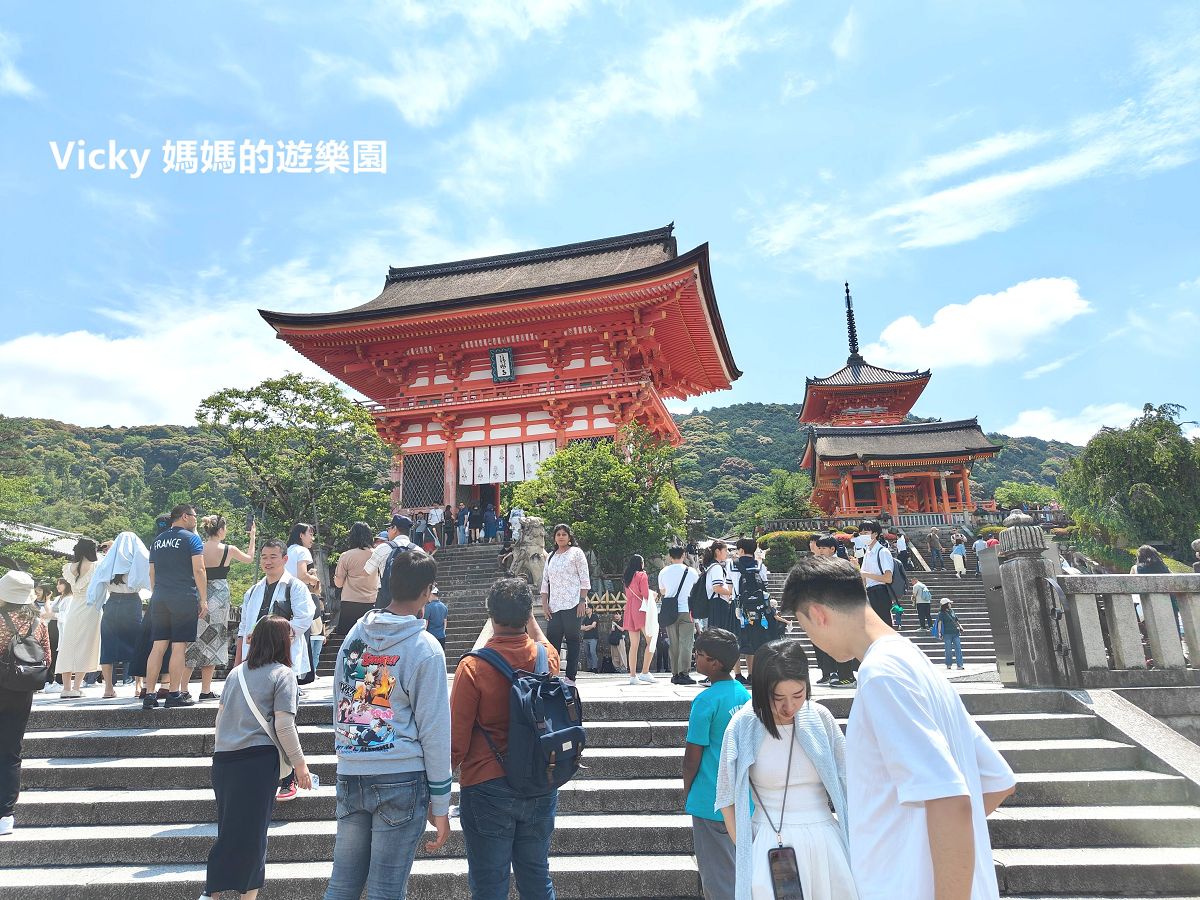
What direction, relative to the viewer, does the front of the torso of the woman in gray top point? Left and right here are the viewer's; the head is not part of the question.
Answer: facing away from the viewer and to the right of the viewer

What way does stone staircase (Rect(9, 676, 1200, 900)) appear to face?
toward the camera

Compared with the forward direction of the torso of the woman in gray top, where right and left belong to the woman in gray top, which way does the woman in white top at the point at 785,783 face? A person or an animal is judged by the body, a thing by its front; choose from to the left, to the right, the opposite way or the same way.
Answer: the opposite way

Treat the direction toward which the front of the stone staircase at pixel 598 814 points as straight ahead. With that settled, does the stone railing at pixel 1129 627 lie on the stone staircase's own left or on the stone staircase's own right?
on the stone staircase's own left

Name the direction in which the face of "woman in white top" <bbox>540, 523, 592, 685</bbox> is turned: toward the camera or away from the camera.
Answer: toward the camera

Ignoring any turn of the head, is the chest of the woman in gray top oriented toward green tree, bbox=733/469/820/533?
yes

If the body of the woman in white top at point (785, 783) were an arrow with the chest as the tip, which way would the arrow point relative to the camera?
toward the camera

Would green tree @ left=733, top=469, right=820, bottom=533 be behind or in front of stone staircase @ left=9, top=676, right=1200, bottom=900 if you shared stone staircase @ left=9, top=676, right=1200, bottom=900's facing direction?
behind

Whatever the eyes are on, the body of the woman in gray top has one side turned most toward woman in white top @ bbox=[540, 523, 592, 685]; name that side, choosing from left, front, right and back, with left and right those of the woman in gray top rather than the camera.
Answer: front

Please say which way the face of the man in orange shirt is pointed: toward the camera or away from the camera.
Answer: away from the camera

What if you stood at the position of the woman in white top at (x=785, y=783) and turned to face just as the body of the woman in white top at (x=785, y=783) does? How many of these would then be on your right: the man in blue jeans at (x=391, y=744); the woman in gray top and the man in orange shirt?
3

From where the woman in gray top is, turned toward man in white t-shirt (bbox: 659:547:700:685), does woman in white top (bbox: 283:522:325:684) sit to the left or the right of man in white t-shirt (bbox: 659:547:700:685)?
left
